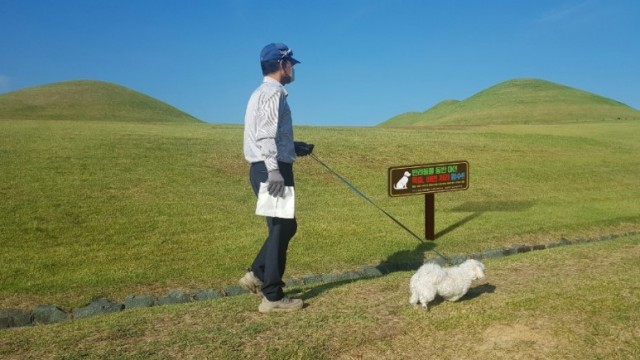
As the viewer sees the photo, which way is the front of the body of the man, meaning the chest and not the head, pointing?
to the viewer's right

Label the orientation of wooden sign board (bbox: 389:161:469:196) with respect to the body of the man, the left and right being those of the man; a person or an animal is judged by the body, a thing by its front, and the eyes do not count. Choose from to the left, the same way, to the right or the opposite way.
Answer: to the right

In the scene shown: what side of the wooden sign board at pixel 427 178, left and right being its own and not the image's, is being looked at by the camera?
front

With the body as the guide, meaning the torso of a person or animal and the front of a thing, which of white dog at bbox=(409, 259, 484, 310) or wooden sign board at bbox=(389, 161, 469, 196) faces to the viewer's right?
the white dog

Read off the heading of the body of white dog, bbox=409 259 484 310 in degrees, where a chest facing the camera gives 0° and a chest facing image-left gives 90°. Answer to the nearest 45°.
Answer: approximately 270°

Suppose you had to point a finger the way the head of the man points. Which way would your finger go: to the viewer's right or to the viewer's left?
to the viewer's right

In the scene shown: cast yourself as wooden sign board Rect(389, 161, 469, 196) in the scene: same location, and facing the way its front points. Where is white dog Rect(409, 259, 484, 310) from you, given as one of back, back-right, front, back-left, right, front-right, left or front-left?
front
